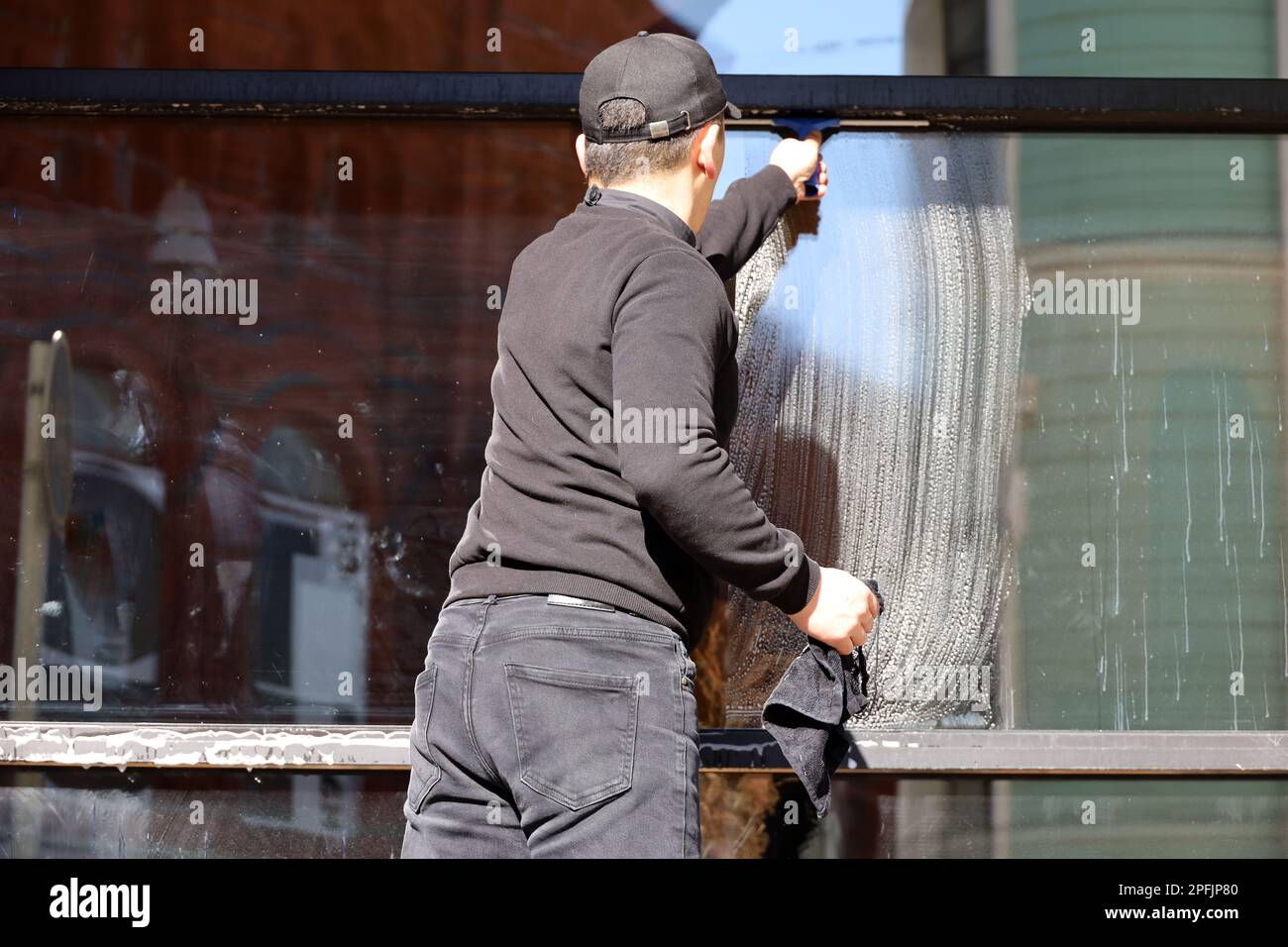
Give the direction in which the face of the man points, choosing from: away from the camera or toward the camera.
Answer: away from the camera

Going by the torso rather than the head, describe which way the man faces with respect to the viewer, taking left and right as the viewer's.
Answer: facing away from the viewer and to the right of the viewer
